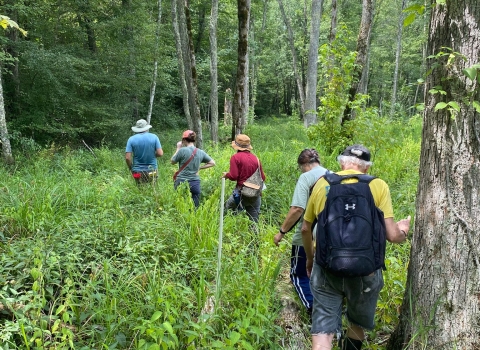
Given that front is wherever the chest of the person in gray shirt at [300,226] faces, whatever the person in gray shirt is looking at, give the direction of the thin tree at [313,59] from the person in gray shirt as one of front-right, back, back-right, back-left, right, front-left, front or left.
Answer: front-right

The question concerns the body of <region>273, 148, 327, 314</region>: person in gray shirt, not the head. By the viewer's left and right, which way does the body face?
facing away from the viewer and to the left of the viewer

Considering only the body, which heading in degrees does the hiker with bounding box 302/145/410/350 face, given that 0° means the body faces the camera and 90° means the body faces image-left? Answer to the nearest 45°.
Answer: approximately 180°

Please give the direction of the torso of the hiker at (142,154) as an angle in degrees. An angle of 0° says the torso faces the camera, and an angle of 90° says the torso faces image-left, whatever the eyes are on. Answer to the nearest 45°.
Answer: approximately 180°

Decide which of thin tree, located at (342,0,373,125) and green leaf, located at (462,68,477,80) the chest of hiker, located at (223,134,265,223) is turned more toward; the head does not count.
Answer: the thin tree

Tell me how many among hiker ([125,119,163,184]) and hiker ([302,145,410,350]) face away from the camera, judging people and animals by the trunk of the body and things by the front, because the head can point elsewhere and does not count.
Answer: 2

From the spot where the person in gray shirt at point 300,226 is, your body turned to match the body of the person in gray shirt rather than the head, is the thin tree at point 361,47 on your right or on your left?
on your right

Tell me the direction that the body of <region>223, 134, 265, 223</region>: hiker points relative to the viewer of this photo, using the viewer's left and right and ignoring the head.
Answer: facing away from the viewer and to the left of the viewer
